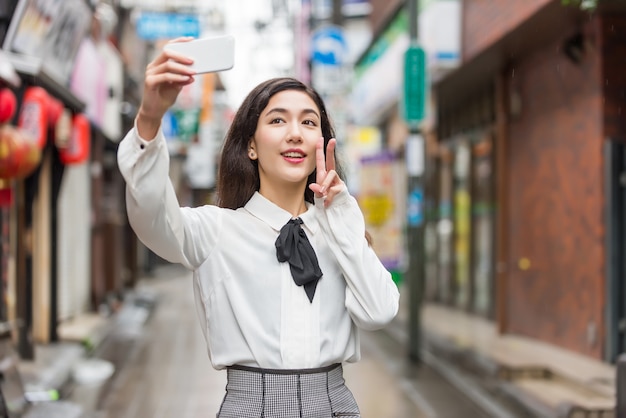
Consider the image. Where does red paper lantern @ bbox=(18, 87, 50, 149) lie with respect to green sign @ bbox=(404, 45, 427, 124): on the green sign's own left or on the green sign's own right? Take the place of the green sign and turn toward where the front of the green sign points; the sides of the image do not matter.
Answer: on the green sign's own right

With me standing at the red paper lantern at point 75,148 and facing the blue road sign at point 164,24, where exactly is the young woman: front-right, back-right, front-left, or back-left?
back-right

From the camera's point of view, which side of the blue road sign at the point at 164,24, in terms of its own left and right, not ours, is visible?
front

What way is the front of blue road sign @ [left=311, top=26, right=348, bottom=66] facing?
toward the camera

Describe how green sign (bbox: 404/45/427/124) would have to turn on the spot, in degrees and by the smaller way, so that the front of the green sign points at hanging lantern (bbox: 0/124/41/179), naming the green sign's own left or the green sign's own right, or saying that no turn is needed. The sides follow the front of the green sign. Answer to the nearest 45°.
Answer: approximately 45° to the green sign's own right

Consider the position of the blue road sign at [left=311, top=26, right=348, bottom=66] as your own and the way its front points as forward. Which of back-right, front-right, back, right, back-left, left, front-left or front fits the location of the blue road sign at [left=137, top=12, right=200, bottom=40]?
front-right

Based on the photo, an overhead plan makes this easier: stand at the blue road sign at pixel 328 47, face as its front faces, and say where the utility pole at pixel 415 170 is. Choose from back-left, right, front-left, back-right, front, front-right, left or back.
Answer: front

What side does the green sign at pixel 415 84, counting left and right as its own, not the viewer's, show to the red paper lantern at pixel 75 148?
right

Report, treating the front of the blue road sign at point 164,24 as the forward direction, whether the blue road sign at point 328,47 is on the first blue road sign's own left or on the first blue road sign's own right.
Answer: on the first blue road sign's own left

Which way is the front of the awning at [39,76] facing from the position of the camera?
facing to the right of the viewer

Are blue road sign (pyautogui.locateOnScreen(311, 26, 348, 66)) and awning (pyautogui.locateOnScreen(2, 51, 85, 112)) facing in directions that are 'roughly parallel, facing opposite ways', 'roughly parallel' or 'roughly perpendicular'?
roughly perpendicular

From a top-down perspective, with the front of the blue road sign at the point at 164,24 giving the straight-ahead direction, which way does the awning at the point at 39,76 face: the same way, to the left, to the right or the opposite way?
to the left
